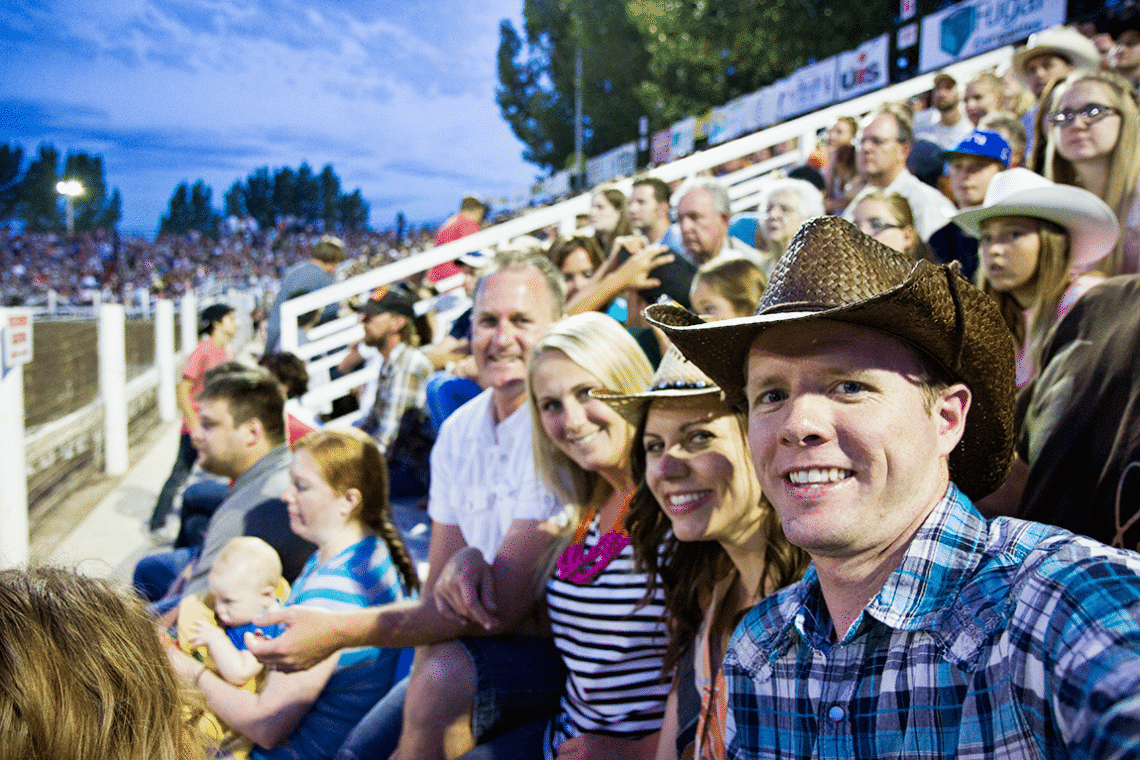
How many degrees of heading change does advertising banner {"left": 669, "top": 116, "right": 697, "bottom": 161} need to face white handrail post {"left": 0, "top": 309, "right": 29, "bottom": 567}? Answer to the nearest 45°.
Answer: approximately 45° to its left

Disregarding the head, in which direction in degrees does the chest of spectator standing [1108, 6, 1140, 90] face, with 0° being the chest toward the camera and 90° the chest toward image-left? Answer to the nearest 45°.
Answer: approximately 45°

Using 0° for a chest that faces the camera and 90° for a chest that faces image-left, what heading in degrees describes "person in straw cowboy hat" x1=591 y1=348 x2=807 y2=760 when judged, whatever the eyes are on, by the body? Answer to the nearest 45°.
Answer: approximately 45°

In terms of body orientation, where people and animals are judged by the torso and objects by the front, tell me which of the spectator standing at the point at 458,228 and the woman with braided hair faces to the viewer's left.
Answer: the woman with braided hair

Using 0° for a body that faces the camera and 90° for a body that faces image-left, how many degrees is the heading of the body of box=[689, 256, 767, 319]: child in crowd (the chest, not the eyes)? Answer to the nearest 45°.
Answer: approximately 45°

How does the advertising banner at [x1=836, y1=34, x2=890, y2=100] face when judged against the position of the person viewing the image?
facing the viewer and to the left of the viewer

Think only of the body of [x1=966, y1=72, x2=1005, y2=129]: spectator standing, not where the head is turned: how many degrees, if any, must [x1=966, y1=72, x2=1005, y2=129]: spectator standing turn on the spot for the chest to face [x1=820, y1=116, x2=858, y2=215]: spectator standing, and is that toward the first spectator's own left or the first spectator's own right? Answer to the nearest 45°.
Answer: approximately 45° to the first spectator's own right

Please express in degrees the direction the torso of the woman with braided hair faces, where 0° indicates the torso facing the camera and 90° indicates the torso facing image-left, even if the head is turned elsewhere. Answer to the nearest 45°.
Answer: approximately 90°

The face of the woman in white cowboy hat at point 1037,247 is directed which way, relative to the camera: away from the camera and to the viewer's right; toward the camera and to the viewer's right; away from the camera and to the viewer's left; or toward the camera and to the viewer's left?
toward the camera and to the viewer's left

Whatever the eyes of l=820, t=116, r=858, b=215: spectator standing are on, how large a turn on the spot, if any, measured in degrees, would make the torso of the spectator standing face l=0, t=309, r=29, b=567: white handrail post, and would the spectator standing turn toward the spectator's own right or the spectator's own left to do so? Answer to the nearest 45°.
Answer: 0° — they already face it

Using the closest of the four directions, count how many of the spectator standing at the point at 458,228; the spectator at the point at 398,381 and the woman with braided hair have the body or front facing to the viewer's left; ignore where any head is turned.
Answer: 2

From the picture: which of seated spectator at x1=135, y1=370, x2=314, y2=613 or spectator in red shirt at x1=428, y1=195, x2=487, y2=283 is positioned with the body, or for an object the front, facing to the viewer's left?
seated spectator at x1=135, y1=370, x2=314, y2=613

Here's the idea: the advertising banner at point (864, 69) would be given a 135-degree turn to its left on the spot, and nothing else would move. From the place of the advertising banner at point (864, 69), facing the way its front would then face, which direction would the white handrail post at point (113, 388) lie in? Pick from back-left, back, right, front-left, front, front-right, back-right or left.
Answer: back-right

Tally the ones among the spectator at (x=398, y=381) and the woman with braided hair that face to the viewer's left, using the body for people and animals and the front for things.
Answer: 2
